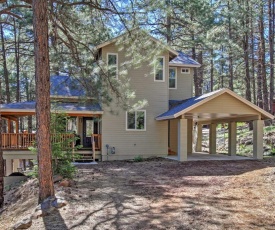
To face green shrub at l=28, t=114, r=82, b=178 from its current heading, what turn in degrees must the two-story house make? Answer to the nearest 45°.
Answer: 0° — it already faces it

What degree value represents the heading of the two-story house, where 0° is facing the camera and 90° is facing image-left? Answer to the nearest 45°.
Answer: approximately 0°

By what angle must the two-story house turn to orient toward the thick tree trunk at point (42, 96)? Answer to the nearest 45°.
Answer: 0° — it already faces it

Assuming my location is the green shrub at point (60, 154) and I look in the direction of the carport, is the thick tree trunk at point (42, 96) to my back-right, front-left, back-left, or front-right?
back-right
